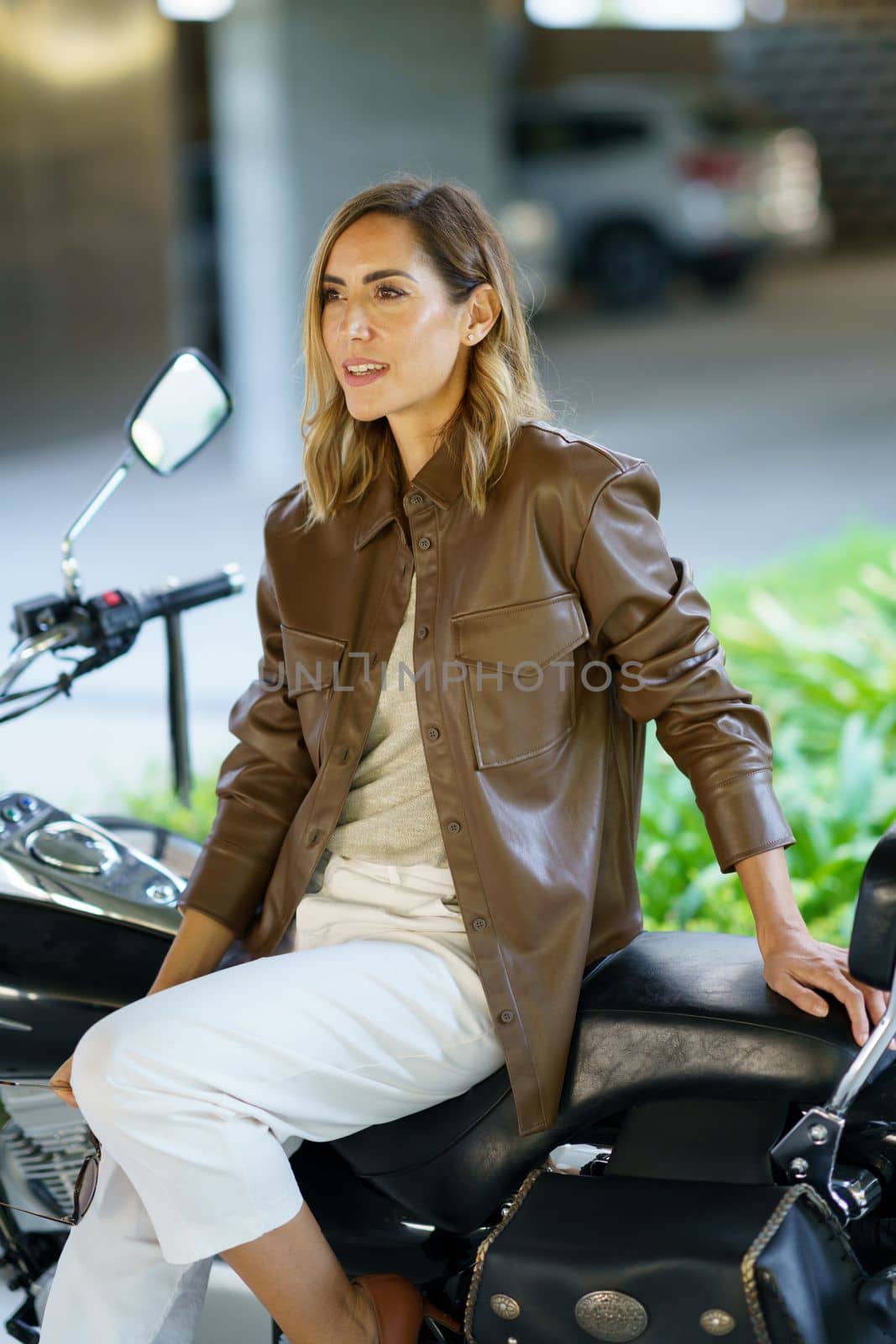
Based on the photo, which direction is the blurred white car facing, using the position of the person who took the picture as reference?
facing away from the viewer and to the left of the viewer

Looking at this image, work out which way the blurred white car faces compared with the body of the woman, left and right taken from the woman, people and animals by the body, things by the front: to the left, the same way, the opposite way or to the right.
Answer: to the right

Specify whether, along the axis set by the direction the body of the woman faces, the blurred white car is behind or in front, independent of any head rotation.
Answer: behind

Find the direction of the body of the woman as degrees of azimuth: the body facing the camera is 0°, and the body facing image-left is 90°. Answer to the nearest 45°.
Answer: approximately 45°

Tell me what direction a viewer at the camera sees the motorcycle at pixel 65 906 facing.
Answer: facing away from the viewer and to the left of the viewer

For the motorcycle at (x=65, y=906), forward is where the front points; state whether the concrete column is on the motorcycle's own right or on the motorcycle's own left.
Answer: on the motorcycle's own right

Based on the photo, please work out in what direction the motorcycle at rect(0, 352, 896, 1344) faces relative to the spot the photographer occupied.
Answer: facing away from the viewer and to the left of the viewer

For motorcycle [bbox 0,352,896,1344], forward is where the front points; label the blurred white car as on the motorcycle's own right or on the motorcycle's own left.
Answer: on the motorcycle's own right
